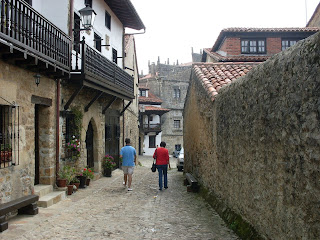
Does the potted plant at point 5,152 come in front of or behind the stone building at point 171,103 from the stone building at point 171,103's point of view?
in front

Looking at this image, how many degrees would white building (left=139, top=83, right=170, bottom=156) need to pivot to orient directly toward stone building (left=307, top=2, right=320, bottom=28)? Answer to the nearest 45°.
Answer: approximately 45° to its left

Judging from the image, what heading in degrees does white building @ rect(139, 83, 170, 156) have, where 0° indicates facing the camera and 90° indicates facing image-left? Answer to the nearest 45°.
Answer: approximately 0°

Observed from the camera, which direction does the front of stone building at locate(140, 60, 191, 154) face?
facing the viewer

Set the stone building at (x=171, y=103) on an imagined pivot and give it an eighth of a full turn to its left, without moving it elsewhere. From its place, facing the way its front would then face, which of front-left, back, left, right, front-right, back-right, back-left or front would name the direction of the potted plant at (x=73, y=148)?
front-right

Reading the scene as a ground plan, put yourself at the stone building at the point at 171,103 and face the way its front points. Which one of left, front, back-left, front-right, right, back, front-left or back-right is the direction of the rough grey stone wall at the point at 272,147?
front

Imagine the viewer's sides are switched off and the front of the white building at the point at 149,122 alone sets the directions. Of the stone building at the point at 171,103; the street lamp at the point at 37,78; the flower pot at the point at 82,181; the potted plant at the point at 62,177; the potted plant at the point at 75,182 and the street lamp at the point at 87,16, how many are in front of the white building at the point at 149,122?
5

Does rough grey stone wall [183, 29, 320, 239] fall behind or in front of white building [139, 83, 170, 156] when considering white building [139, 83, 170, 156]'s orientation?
in front

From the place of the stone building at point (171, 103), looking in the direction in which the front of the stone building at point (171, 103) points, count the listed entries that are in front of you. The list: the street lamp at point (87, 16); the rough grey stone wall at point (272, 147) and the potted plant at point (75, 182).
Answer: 3

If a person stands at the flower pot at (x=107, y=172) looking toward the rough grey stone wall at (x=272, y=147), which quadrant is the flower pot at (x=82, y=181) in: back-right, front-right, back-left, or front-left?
front-right

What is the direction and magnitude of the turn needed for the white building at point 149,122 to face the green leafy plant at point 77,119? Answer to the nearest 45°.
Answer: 0° — it already faces it

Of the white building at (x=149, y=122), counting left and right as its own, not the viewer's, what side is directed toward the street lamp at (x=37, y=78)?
front

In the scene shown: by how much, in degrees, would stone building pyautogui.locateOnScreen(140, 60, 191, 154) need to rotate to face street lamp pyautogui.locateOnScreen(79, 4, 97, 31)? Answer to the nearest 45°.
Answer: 0° — it already faces it

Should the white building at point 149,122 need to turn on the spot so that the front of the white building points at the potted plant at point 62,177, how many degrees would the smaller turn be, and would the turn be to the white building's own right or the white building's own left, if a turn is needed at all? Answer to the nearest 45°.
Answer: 0° — it already faces it

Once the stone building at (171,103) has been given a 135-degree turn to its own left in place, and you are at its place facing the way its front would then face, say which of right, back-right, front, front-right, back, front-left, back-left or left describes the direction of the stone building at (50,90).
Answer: back-right

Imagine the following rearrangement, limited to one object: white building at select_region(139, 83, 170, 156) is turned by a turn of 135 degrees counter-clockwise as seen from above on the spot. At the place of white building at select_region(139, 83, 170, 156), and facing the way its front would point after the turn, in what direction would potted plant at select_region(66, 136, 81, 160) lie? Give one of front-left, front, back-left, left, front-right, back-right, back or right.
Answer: back-right

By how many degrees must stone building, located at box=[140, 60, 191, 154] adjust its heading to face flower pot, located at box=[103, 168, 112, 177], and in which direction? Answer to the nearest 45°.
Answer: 0° — it already faces it
